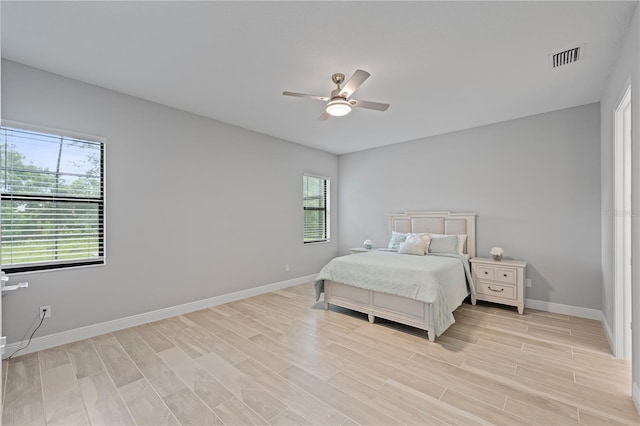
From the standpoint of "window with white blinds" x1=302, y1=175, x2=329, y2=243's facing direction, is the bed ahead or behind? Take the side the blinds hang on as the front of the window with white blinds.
ahead

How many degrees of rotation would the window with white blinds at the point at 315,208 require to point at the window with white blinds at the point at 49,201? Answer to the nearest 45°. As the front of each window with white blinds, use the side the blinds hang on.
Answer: approximately 90° to its right

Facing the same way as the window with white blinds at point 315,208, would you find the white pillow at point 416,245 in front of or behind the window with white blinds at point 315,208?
in front

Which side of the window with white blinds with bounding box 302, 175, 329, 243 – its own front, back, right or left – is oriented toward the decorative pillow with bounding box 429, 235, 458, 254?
front

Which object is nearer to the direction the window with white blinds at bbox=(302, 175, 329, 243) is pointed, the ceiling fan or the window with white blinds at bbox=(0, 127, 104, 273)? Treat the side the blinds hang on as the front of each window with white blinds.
the ceiling fan

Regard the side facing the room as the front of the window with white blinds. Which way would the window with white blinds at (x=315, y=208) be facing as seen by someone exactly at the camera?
facing the viewer and to the right of the viewer

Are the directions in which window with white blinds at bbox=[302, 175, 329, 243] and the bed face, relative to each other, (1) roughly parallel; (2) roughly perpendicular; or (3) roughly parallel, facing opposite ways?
roughly perpendicular

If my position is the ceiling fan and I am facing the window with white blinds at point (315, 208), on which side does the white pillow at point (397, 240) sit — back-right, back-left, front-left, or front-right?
front-right

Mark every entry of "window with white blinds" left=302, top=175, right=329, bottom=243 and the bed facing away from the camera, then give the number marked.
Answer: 0
